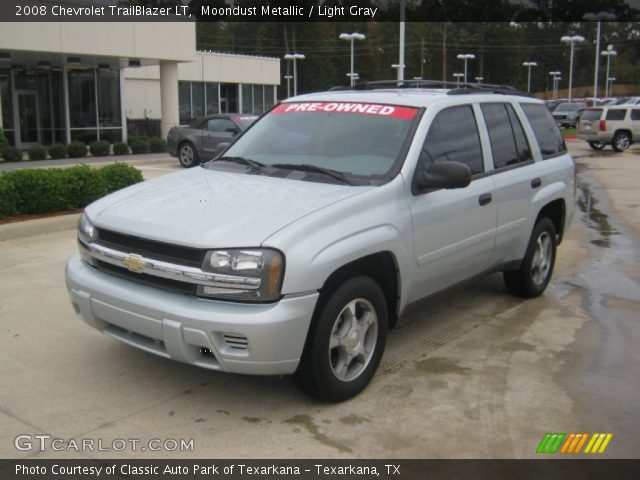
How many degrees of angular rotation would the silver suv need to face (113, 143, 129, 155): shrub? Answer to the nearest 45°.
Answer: approximately 135° to its right

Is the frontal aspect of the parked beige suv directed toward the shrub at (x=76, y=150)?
no

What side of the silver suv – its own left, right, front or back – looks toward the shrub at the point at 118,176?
right

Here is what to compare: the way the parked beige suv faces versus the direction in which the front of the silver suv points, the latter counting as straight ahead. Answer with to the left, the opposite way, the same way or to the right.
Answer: the opposite way

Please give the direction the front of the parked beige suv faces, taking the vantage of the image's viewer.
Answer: facing away from the viewer and to the right of the viewer

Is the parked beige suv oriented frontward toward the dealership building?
no

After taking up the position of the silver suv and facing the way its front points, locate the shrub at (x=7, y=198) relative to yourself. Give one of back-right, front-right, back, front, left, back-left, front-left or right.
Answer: right

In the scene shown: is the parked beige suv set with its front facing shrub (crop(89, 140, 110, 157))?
no
